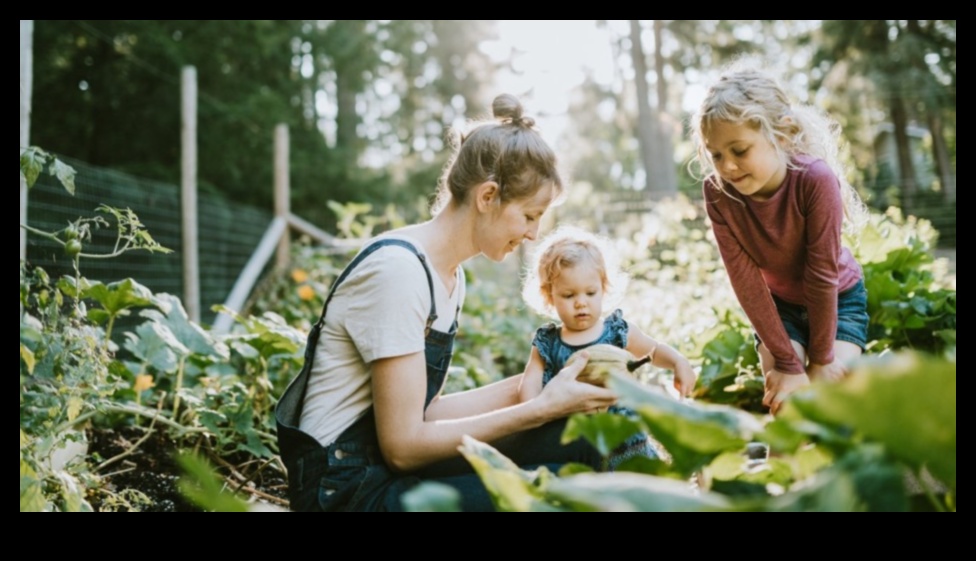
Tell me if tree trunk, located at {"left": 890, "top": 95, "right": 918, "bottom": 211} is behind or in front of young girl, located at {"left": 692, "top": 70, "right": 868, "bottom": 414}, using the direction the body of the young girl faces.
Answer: behind

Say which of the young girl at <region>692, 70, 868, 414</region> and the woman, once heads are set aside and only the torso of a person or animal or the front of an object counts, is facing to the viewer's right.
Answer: the woman

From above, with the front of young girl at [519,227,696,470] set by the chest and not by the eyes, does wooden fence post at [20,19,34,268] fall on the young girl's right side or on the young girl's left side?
on the young girl's right side

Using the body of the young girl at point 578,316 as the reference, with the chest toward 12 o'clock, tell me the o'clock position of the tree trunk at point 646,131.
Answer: The tree trunk is roughly at 6 o'clock from the young girl.

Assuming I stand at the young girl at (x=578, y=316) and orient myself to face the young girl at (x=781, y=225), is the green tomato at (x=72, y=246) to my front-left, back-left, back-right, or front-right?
back-left

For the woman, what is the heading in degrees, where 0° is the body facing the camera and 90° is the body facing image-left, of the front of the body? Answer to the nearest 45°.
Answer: approximately 270°

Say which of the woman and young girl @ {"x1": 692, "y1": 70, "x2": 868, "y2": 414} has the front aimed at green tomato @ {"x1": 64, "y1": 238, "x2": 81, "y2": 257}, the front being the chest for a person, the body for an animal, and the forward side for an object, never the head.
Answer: the young girl

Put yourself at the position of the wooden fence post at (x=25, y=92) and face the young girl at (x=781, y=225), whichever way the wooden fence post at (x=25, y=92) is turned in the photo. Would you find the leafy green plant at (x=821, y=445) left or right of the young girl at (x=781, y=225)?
right

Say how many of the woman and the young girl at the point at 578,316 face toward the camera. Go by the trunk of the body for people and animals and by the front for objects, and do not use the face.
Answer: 1

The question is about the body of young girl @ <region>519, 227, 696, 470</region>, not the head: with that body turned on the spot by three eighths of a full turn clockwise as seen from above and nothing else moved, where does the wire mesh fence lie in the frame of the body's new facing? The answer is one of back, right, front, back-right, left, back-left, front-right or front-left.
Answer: front

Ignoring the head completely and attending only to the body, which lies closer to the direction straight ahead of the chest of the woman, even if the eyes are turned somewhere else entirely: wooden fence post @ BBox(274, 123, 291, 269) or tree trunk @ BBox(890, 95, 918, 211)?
the tree trunk

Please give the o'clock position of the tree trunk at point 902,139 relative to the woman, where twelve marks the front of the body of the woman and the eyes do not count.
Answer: The tree trunk is roughly at 10 o'clock from the woman.
